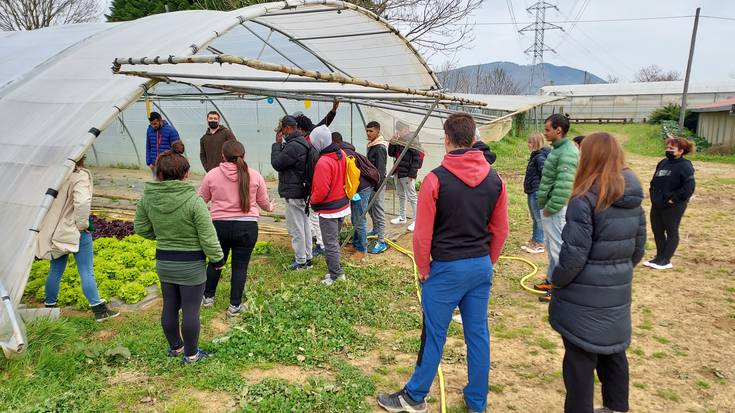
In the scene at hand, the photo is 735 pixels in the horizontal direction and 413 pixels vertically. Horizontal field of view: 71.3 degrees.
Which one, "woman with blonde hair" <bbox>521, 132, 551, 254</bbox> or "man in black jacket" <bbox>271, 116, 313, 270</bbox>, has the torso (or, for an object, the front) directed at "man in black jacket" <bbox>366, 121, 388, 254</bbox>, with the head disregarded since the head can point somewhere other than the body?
the woman with blonde hair

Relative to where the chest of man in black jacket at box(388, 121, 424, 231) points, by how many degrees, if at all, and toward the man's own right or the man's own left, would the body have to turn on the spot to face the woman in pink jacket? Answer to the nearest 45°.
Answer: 0° — they already face them

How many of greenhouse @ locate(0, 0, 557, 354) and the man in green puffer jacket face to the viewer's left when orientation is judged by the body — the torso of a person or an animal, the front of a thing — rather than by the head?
1

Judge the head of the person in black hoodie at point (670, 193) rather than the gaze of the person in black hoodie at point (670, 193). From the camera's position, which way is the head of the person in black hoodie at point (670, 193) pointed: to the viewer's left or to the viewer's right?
to the viewer's left

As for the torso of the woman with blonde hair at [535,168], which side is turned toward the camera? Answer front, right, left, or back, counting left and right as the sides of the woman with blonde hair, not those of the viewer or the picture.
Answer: left

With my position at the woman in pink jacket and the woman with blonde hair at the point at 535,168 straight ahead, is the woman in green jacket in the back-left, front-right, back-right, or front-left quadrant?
back-right

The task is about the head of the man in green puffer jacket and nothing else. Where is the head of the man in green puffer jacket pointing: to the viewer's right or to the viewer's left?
to the viewer's left

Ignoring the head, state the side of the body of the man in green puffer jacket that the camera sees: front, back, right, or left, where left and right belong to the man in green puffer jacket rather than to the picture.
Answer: left

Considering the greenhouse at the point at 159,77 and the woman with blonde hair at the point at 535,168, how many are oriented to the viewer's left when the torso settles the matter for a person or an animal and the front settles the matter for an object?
1

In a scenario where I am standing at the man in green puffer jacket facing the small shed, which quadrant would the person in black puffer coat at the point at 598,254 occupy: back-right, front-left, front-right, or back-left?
back-right

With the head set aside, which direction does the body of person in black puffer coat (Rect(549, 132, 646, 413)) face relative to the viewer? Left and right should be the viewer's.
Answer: facing away from the viewer and to the left of the viewer

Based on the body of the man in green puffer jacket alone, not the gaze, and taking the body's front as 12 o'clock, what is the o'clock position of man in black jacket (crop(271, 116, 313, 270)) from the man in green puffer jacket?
The man in black jacket is roughly at 12 o'clock from the man in green puffer jacket.

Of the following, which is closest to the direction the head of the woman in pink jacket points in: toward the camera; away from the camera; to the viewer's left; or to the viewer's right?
away from the camera
